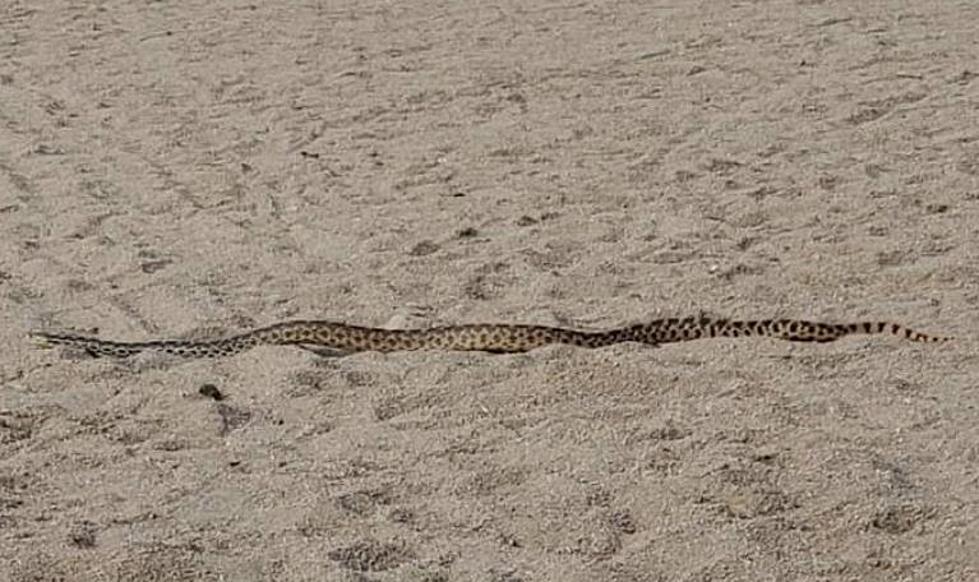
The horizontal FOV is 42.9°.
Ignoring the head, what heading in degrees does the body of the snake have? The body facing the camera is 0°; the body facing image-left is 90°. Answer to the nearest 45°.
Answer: approximately 90°
